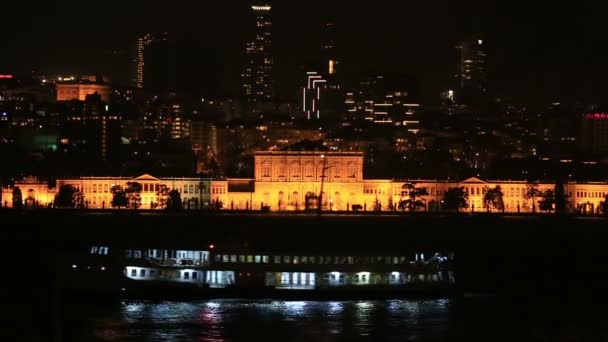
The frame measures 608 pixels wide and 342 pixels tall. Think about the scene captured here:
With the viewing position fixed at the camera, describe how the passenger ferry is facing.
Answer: facing to the left of the viewer
